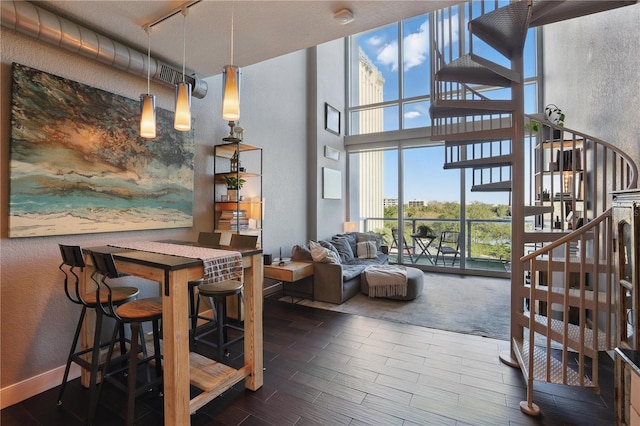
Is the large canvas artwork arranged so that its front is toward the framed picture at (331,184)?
no

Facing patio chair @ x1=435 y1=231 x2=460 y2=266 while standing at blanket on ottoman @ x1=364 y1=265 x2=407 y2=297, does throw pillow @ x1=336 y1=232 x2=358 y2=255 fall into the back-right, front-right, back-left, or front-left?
front-left

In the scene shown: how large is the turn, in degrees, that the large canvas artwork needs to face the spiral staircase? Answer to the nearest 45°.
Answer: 0° — it already faces it

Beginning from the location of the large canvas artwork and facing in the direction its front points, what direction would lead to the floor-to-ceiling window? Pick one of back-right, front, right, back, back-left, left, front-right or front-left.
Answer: front-left

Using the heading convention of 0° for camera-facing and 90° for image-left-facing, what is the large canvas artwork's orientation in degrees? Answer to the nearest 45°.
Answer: approximately 315°

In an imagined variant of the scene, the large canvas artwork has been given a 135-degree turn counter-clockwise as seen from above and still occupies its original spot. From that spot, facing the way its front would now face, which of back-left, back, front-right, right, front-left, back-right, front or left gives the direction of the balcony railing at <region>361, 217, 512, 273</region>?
right

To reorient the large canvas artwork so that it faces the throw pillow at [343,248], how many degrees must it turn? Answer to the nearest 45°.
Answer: approximately 45° to its left

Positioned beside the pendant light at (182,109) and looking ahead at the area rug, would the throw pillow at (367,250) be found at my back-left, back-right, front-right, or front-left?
front-left

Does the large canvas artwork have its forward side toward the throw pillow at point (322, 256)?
no

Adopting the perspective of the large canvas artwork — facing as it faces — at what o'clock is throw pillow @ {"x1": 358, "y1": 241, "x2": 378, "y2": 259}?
The throw pillow is roughly at 10 o'clock from the large canvas artwork.

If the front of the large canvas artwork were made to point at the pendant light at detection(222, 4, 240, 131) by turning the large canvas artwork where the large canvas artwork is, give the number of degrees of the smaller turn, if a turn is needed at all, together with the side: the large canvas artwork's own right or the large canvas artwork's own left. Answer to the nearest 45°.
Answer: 0° — it already faces it

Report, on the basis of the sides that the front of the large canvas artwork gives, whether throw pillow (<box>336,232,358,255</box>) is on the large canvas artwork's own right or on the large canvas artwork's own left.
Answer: on the large canvas artwork's own left

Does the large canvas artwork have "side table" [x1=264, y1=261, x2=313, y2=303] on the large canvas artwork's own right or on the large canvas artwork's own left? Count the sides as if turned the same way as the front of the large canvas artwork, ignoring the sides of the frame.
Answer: on the large canvas artwork's own left

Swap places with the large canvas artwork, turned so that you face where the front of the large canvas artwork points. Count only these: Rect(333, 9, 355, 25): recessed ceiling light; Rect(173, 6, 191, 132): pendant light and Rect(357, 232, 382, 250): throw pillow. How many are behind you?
0

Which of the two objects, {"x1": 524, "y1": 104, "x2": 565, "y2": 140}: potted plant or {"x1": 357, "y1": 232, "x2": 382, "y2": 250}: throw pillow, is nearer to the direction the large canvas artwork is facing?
the potted plant

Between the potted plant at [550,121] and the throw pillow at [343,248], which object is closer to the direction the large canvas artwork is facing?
the potted plant

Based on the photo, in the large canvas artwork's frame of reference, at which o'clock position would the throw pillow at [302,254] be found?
The throw pillow is roughly at 10 o'clock from the large canvas artwork.
